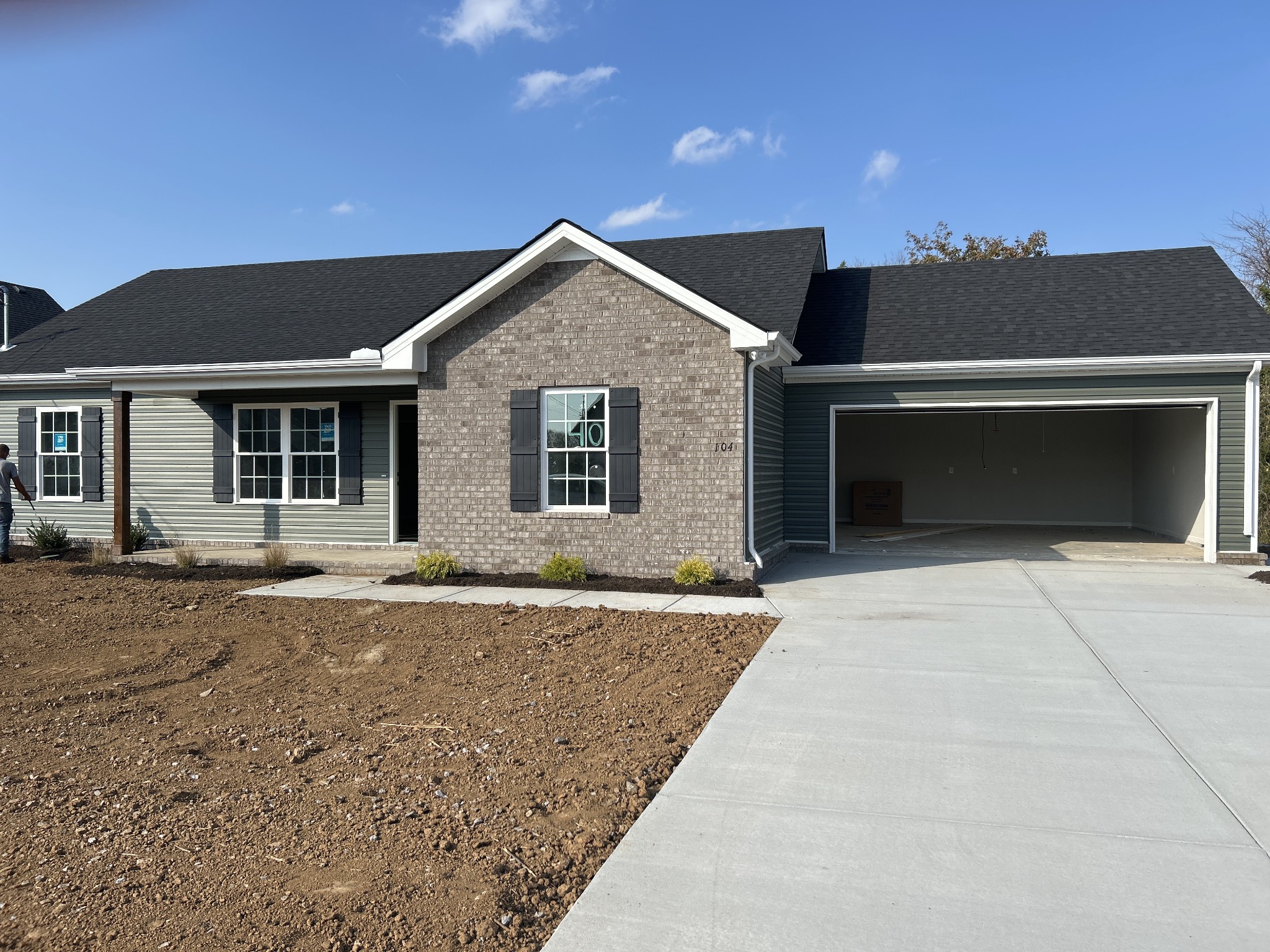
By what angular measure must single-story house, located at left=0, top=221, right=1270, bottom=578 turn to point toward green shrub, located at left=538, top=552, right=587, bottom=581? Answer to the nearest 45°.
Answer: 0° — it already faces it

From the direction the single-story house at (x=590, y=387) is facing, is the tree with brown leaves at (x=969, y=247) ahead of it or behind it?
behind

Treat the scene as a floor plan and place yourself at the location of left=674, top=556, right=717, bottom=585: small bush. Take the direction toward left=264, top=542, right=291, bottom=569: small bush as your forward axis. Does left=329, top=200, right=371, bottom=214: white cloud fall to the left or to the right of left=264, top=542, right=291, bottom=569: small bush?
right

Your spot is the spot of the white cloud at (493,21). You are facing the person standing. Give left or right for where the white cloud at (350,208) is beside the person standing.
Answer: right

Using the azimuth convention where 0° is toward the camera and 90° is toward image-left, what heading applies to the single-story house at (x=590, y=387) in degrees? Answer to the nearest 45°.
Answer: approximately 0°

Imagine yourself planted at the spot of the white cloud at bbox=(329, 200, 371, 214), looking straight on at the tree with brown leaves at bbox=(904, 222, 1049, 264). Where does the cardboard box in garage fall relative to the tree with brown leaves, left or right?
right

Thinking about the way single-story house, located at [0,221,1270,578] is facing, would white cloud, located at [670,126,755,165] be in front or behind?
behind

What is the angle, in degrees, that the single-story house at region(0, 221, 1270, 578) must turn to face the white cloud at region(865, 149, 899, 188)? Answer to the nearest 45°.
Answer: approximately 135° to its left

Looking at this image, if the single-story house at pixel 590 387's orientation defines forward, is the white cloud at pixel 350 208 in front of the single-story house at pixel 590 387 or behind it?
behind

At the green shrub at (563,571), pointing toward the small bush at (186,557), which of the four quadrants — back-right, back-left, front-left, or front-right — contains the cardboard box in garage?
back-right
